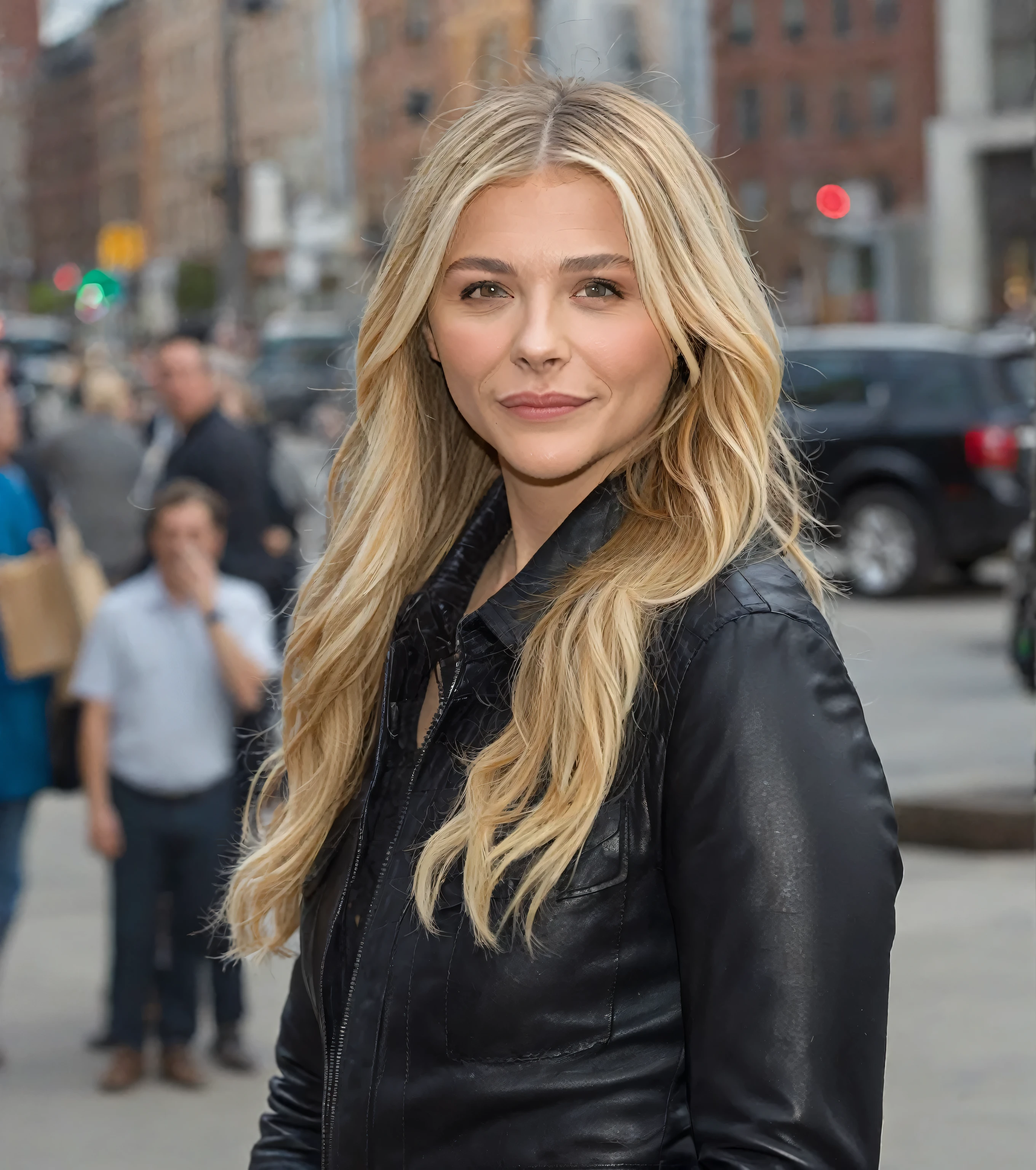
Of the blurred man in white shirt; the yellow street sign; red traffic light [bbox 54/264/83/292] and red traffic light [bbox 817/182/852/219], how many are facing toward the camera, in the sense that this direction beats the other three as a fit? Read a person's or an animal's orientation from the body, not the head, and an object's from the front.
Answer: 4

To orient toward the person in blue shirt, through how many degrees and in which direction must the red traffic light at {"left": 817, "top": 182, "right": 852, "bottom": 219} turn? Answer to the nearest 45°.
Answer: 0° — it already faces them

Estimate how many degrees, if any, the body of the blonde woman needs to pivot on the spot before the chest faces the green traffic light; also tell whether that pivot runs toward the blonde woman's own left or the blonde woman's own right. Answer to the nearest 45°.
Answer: approximately 135° to the blonde woman's own right

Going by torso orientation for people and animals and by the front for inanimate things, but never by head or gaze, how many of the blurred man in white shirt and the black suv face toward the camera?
1

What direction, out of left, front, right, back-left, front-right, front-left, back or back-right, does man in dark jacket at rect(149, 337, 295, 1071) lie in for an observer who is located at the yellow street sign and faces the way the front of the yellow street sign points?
front

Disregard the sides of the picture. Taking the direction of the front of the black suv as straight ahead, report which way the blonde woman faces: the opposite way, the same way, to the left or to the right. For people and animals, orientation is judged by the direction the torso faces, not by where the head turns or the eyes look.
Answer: to the left

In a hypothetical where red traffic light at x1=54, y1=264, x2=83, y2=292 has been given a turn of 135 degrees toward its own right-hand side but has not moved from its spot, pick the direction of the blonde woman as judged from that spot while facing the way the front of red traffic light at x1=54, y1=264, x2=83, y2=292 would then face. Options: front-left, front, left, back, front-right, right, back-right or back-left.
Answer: back-left

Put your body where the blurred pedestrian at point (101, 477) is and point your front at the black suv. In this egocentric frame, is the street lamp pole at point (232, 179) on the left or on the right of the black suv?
left

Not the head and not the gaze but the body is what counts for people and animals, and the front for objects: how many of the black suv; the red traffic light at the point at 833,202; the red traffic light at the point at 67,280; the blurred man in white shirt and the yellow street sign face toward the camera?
4

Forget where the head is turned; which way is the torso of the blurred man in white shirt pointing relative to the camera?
toward the camera

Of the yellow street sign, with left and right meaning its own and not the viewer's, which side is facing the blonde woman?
front
